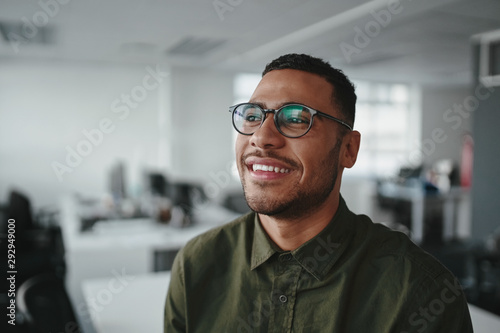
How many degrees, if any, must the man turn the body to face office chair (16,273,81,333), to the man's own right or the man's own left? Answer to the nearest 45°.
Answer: approximately 45° to the man's own right

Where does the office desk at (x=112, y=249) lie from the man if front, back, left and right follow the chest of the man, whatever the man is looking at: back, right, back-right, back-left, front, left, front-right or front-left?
right

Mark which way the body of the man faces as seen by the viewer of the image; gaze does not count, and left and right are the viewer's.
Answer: facing the viewer and to the left of the viewer

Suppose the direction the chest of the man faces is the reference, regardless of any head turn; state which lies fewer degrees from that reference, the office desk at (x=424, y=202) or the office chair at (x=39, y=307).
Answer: the office chair

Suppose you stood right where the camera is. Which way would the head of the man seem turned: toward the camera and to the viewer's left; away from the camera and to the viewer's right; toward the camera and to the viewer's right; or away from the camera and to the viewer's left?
toward the camera and to the viewer's left
